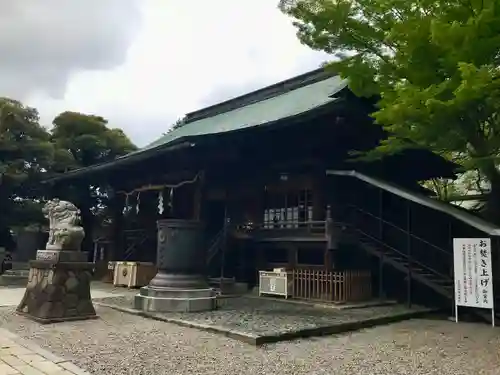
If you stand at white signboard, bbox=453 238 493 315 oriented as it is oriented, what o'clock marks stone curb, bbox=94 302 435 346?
The stone curb is roughly at 2 o'clock from the white signboard.

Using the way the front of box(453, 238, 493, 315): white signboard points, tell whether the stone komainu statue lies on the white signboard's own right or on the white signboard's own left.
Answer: on the white signboard's own right

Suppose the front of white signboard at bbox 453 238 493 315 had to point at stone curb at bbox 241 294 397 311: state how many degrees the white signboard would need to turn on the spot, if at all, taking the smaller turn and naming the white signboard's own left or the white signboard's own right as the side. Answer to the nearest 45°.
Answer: approximately 135° to the white signboard's own right

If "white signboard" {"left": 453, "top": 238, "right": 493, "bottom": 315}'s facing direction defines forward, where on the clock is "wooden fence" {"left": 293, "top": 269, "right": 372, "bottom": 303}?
The wooden fence is roughly at 4 o'clock from the white signboard.

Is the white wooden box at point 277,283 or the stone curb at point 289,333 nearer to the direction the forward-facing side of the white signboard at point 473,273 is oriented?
the stone curb

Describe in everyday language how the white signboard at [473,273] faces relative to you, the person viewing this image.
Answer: facing the viewer

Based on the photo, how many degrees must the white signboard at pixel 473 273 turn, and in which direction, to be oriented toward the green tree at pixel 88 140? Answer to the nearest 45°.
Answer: approximately 135° to its right

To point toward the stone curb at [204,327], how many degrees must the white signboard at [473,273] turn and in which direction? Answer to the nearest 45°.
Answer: approximately 45° to its right

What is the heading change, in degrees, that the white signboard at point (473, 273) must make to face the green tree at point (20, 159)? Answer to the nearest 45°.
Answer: approximately 90° to its right

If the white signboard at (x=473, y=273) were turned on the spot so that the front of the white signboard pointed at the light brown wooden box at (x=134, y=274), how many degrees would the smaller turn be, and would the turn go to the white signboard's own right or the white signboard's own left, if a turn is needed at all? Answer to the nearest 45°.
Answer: approximately 90° to the white signboard's own right

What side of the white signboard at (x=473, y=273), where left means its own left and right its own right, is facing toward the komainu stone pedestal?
right
